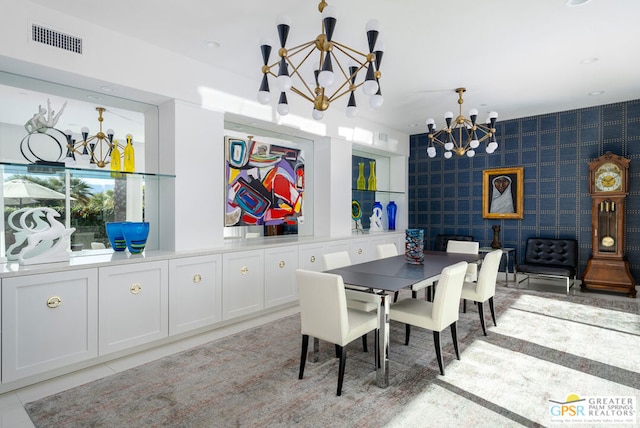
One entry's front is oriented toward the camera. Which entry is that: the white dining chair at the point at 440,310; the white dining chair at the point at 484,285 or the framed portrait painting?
the framed portrait painting

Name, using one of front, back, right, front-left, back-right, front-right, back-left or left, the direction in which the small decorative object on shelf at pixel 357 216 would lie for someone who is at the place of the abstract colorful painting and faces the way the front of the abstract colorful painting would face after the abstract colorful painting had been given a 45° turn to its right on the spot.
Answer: back-left

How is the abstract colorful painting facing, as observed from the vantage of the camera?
facing the viewer and to the right of the viewer

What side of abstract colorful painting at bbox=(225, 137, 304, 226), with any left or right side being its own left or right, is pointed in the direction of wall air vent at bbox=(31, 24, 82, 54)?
right

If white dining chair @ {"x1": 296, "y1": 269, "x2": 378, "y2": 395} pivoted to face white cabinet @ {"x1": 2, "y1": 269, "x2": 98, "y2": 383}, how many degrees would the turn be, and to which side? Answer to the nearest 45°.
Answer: approximately 135° to its left

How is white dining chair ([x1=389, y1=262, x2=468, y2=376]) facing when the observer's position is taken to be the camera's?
facing away from the viewer and to the left of the viewer

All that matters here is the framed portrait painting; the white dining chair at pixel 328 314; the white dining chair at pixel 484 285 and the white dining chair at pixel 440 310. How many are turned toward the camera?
1

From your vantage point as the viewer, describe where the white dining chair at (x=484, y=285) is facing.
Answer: facing away from the viewer and to the left of the viewer

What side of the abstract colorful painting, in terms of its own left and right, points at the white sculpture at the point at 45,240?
right

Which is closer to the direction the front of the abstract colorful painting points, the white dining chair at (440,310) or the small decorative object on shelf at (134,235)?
the white dining chair

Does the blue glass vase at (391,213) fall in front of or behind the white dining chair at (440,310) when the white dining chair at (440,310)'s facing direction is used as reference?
in front

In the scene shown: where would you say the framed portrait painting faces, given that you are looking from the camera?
facing the viewer

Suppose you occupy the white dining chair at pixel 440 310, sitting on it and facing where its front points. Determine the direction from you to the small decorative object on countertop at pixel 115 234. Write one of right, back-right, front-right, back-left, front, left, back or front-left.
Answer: front-left

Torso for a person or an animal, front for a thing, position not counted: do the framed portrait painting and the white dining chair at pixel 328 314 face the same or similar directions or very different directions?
very different directions

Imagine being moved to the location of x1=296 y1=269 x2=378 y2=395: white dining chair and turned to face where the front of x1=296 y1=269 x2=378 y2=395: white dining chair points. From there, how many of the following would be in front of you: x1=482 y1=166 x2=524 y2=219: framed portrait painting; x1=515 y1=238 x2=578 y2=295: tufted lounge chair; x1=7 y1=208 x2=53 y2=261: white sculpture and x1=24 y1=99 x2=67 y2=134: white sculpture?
2

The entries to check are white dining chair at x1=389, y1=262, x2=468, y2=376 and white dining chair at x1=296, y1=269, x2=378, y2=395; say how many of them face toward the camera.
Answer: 0

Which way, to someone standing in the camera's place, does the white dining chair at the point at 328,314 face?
facing away from the viewer and to the right of the viewer
